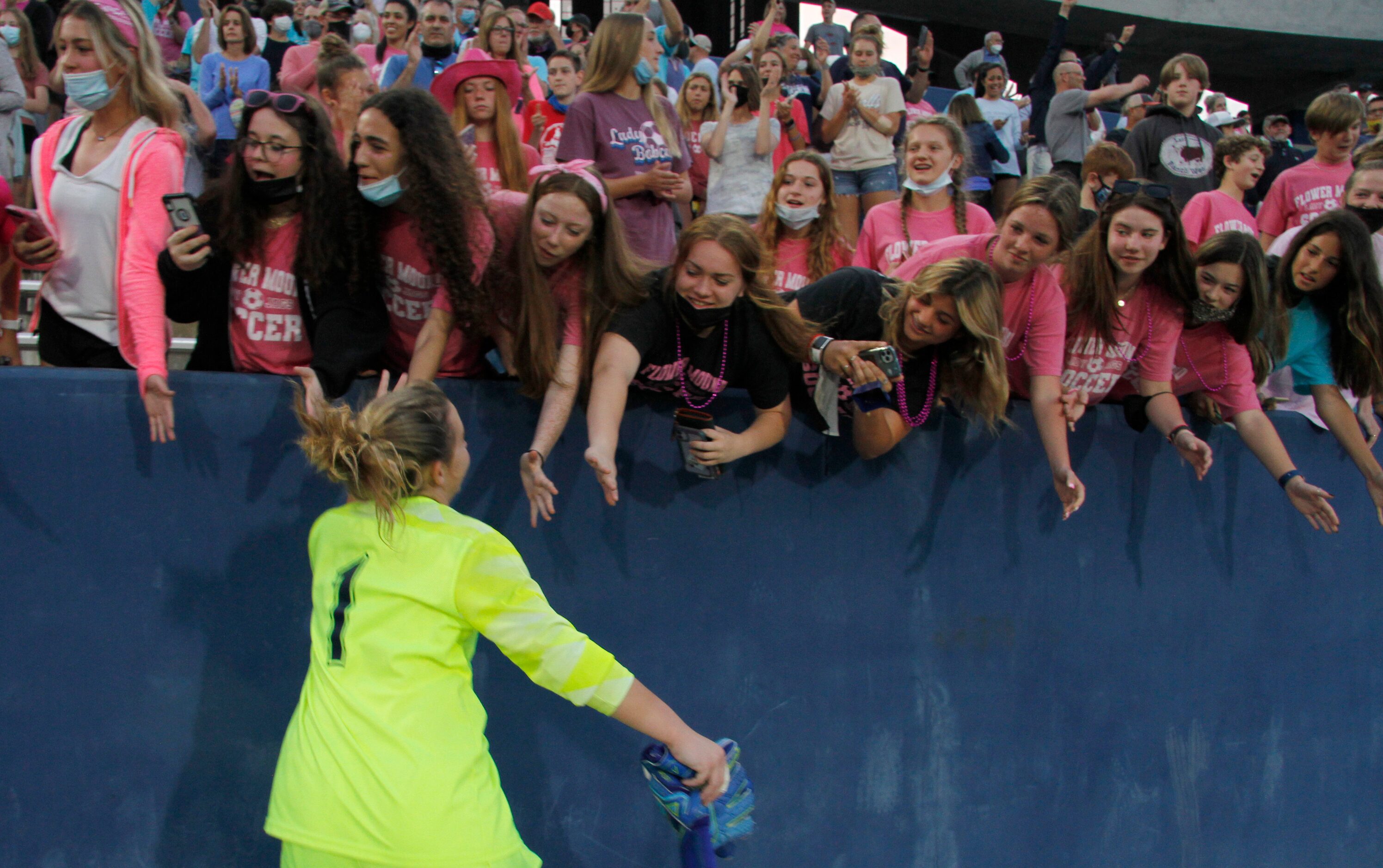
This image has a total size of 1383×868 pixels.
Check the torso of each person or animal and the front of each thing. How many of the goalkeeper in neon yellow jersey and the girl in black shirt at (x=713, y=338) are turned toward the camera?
1

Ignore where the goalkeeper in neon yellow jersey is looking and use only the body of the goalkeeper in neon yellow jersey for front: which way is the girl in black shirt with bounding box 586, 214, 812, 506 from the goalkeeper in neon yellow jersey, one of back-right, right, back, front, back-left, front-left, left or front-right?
front

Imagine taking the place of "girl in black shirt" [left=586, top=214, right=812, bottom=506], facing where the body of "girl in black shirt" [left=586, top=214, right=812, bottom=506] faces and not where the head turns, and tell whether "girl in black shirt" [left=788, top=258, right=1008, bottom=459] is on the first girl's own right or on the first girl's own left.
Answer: on the first girl's own left

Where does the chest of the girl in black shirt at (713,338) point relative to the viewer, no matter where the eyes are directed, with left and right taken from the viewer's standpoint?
facing the viewer

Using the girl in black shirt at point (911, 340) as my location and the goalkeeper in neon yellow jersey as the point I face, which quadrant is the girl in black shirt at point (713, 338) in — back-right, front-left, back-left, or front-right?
front-right

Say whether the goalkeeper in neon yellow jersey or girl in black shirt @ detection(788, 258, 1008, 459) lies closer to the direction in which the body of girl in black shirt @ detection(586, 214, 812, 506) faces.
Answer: the goalkeeper in neon yellow jersey

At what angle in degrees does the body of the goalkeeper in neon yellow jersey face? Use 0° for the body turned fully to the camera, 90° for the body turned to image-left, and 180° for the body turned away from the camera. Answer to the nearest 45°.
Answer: approximately 225°

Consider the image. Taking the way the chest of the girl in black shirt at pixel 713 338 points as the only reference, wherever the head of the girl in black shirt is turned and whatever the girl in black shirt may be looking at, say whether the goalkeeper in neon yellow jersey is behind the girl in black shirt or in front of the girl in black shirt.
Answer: in front

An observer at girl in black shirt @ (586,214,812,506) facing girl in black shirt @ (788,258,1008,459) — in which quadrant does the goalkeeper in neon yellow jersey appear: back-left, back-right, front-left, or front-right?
back-right

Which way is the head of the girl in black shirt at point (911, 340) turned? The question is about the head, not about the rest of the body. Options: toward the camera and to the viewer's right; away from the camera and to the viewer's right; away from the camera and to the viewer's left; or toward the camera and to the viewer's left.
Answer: toward the camera and to the viewer's left
